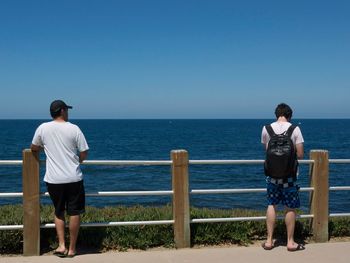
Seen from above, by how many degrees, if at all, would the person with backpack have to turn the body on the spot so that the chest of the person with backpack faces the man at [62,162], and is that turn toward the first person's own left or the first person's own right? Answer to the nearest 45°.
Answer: approximately 90° to the first person's own left

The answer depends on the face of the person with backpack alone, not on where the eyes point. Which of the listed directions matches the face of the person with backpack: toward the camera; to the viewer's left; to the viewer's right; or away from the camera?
away from the camera

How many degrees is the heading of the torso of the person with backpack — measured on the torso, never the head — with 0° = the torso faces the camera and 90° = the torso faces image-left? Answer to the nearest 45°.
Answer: approximately 180°

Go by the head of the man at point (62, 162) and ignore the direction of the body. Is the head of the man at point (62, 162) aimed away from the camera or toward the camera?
away from the camera
